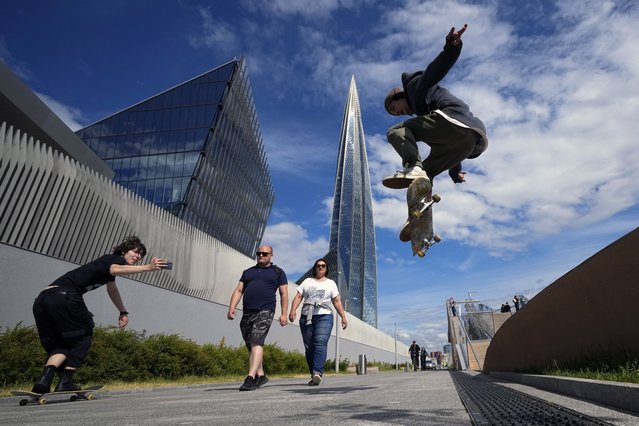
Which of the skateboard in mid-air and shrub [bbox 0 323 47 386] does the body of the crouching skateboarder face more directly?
the skateboard in mid-air

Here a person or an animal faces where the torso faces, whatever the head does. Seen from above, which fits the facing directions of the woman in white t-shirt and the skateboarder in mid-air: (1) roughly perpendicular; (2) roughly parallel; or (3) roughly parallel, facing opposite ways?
roughly perpendicular

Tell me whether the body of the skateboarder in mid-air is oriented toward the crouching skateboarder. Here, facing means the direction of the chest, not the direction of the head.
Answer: yes

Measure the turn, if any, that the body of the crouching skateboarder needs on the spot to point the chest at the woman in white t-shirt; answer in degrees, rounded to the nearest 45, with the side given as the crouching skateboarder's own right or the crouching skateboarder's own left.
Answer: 0° — they already face them

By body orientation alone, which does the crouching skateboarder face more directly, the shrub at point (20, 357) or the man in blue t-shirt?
the man in blue t-shirt

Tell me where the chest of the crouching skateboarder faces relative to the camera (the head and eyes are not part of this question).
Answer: to the viewer's right

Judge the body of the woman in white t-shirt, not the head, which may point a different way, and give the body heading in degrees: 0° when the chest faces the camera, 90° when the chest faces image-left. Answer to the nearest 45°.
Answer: approximately 0°

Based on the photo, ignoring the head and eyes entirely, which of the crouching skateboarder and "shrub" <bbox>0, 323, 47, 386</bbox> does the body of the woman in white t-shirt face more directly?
the crouching skateboarder

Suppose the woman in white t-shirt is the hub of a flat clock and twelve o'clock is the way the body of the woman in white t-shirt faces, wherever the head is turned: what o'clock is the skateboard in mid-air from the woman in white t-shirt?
The skateboard in mid-air is roughly at 11 o'clock from the woman in white t-shirt.

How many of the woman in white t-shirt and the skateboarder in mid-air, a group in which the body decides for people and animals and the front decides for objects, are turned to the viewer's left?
1

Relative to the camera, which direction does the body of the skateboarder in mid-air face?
to the viewer's left
